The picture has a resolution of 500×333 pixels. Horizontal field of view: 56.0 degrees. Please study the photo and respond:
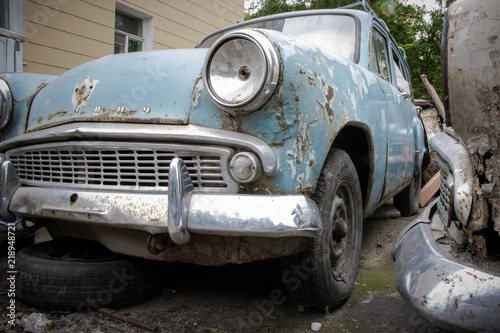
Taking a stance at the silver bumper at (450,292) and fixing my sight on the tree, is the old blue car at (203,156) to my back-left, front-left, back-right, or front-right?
front-left

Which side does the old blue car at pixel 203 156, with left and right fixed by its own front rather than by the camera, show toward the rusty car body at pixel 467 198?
left

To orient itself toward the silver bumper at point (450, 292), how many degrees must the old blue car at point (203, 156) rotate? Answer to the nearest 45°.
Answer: approximately 90° to its left

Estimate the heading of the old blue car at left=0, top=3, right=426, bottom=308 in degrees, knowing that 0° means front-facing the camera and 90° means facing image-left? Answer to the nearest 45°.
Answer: approximately 45°

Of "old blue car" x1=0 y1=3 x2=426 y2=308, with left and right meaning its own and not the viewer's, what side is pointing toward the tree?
back
